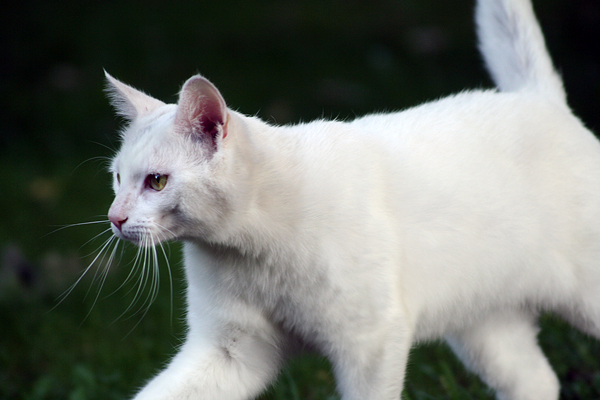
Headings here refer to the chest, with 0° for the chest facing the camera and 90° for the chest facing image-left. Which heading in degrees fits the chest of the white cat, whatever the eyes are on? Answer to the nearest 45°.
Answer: approximately 90°
